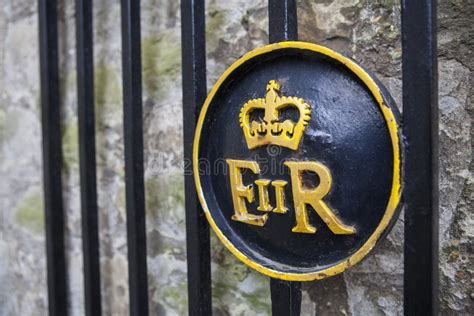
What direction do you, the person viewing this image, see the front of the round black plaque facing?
facing the viewer and to the left of the viewer
